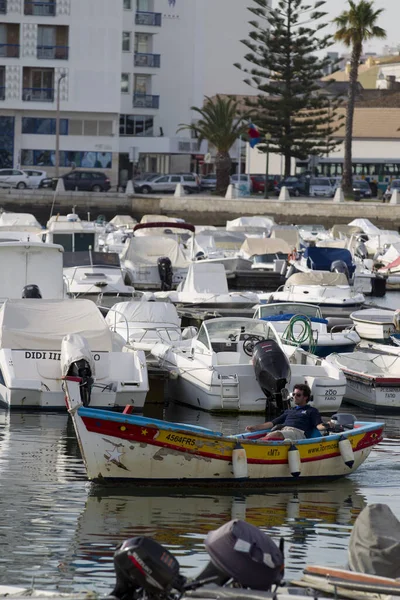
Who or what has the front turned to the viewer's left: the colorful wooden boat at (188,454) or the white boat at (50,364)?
the colorful wooden boat

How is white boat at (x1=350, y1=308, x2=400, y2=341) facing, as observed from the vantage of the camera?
facing away from the viewer and to the left of the viewer

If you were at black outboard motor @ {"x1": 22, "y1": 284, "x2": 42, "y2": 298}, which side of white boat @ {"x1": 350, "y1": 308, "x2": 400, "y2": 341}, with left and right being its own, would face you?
left

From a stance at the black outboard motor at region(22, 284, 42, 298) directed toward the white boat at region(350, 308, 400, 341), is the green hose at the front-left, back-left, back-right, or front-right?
front-right

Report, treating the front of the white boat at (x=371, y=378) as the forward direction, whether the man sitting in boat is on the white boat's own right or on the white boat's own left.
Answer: on the white boat's own left

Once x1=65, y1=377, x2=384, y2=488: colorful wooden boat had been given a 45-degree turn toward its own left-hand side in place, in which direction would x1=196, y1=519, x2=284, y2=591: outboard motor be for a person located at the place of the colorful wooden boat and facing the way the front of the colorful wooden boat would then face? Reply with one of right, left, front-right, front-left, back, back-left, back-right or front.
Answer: front-left

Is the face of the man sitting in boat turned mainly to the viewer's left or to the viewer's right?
to the viewer's left

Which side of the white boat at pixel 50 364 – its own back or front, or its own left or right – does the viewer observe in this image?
back

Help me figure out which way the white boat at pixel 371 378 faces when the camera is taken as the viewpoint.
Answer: facing away from the viewer and to the left of the viewer

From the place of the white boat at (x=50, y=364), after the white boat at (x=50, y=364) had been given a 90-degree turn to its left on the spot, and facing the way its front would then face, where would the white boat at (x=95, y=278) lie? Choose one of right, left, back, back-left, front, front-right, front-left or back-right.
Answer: right

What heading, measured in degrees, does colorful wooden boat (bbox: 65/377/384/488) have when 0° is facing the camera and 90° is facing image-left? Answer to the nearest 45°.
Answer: approximately 90°

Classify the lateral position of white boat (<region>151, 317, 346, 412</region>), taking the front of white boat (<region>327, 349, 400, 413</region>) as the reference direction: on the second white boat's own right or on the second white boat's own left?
on the second white boat's own left

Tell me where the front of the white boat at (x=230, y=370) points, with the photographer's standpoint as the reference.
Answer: facing away from the viewer and to the left of the viewer
